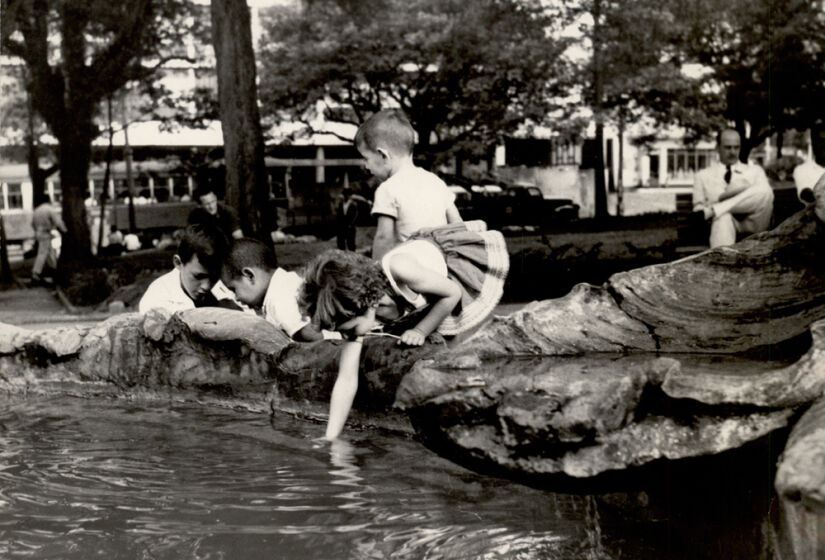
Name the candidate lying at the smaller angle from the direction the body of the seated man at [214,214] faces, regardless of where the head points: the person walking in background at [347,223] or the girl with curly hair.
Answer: the girl with curly hair

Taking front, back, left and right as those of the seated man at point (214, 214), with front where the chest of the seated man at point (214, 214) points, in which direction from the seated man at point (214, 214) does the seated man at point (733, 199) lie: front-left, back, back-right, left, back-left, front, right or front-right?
front-left

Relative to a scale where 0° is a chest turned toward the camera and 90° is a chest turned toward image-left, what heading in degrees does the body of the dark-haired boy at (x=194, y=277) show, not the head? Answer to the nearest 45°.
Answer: approximately 315°

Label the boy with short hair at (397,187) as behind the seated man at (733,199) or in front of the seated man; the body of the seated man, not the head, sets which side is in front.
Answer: in front

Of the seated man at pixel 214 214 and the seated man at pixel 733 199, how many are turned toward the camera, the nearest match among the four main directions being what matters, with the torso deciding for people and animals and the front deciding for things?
2

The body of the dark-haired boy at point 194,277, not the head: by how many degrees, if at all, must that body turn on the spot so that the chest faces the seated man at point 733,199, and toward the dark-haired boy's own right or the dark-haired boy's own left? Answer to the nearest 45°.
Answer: approximately 45° to the dark-haired boy's own left

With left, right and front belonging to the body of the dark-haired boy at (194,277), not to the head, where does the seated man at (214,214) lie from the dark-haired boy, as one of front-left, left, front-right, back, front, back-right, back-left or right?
back-left

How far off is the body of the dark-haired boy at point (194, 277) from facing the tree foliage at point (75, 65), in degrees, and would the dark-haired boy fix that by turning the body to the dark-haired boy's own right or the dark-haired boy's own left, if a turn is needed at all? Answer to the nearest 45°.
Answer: approximately 135° to the dark-haired boy's own left

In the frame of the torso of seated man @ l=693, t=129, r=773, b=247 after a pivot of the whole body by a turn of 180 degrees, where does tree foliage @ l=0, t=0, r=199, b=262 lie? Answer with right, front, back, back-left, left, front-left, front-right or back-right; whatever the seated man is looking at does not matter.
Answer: front-left

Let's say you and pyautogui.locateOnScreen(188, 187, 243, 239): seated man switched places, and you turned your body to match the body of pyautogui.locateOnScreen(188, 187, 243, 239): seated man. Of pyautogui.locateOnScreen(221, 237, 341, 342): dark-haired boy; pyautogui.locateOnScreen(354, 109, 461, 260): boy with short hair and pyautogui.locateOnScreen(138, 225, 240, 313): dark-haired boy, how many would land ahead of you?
3

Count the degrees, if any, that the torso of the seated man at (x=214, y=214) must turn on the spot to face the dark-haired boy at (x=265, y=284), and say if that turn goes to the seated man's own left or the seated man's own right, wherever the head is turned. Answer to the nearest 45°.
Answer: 0° — they already face them

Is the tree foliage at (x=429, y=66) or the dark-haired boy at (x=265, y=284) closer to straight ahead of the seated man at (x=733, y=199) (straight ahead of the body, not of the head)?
the dark-haired boy

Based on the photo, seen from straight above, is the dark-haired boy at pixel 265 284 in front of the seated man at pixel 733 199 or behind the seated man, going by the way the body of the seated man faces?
in front
